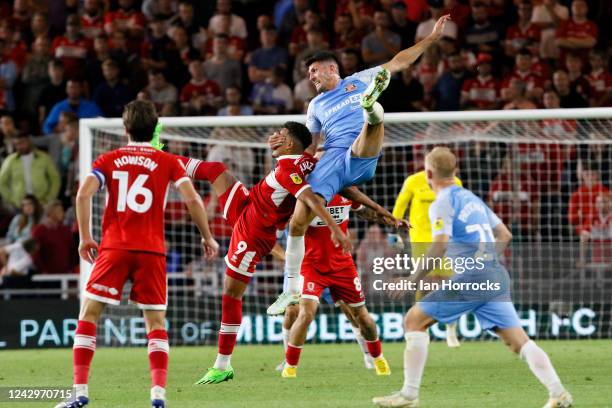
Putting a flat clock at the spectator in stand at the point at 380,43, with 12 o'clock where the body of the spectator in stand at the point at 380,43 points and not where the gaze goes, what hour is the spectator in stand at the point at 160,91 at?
the spectator in stand at the point at 160,91 is roughly at 3 o'clock from the spectator in stand at the point at 380,43.

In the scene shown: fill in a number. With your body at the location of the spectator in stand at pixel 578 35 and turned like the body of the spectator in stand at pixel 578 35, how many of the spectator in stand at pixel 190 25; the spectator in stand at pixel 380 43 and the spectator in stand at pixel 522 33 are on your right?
3

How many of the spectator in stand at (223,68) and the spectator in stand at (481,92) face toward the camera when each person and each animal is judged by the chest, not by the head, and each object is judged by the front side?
2

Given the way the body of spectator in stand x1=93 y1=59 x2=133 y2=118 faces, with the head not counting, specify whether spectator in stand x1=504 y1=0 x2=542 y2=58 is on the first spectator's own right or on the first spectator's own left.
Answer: on the first spectator's own left

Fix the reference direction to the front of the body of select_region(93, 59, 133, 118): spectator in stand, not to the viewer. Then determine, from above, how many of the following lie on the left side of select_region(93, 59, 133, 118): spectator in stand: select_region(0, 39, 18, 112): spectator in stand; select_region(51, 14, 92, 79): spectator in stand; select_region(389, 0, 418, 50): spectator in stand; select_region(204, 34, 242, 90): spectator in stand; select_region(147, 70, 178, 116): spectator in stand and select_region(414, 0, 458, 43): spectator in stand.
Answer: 4

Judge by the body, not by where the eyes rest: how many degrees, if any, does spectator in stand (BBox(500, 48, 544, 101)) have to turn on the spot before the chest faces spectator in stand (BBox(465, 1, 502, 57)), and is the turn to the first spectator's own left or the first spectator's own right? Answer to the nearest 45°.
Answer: approximately 135° to the first spectator's own right
